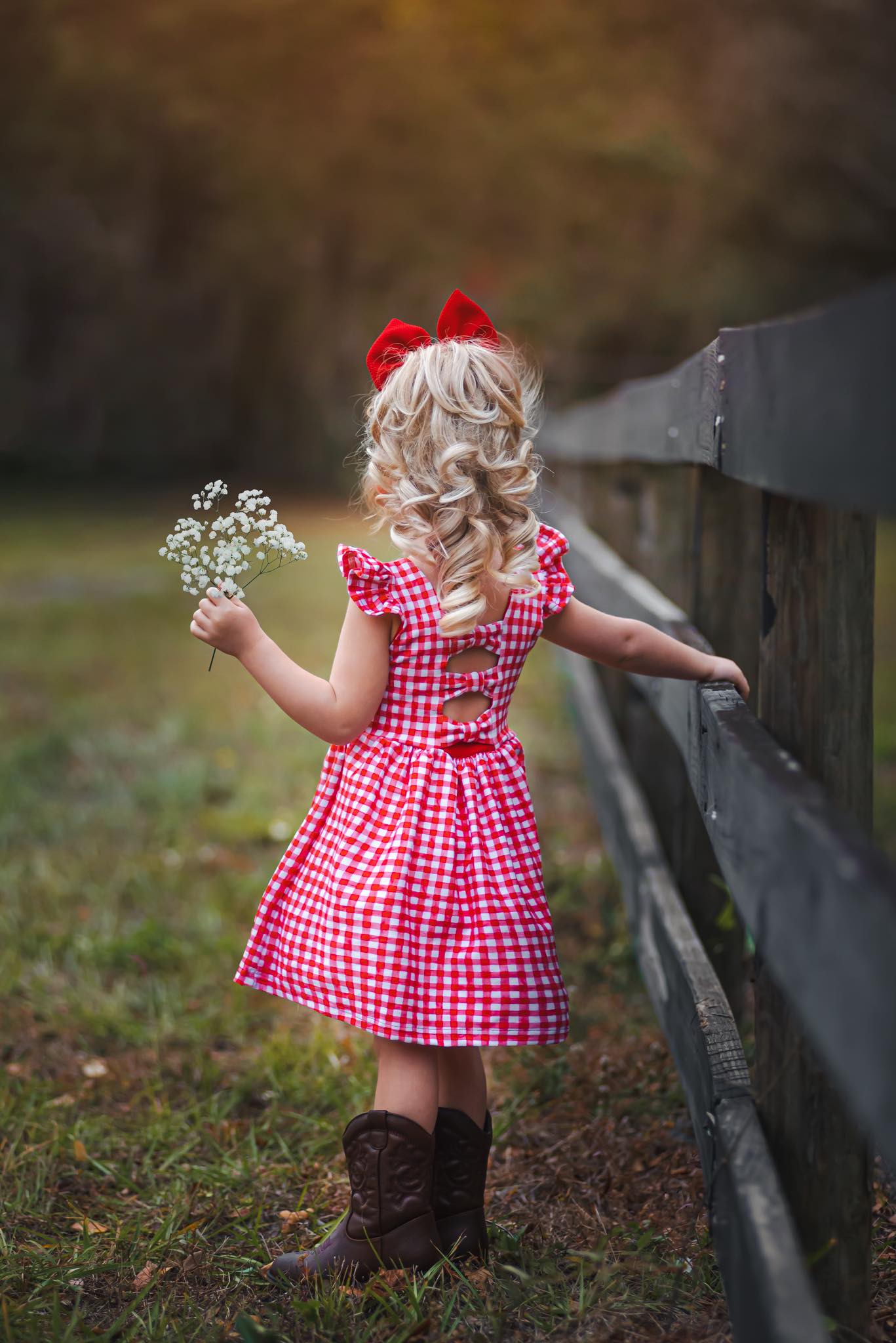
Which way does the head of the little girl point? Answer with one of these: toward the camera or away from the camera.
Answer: away from the camera

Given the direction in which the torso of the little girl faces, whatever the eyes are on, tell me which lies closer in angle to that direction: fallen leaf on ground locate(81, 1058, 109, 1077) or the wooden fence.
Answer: the fallen leaf on ground

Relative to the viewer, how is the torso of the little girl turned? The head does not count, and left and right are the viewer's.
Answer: facing away from the viewer and to the left of the viewer

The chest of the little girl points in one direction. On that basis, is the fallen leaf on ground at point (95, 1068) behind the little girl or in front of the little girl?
in front
